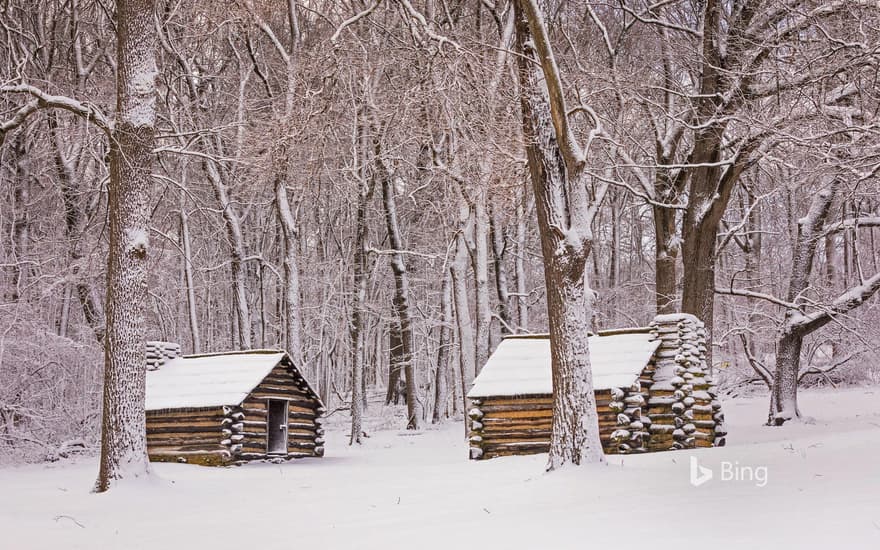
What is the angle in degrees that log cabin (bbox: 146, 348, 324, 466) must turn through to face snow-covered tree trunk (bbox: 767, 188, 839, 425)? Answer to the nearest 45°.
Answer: approximately 45° to its left

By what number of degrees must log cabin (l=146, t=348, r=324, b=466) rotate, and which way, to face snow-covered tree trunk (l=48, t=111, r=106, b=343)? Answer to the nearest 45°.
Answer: approximately 180°

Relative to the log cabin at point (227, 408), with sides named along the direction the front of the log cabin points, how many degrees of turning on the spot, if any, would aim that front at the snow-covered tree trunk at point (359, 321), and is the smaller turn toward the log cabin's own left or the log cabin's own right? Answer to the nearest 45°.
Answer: approximately 90° to the log cabin's own left

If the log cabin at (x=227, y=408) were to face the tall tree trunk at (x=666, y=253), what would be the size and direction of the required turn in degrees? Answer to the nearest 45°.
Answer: approximately 45° to its left

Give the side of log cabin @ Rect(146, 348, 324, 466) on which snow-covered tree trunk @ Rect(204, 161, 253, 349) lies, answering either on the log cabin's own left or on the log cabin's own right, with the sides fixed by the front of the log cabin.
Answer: on the log cabin's own left

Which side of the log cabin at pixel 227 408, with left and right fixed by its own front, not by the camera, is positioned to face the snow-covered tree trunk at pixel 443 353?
left

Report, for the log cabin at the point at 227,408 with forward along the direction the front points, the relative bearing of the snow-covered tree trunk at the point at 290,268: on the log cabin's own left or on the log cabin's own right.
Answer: on the log cabin's own left

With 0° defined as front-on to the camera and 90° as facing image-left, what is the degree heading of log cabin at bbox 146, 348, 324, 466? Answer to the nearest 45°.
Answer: approximately 315°

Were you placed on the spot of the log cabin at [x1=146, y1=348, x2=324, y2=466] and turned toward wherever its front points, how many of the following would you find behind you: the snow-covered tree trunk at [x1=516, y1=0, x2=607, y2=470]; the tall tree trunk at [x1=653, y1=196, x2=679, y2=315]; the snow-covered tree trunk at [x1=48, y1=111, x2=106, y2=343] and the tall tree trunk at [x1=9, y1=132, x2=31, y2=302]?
2

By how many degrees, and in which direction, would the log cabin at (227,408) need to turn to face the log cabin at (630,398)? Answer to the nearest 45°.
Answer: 0° — it already faces it
